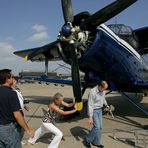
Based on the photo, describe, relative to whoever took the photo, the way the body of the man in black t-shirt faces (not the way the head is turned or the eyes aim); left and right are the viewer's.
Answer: facing away from the viewer and to the right of the viewer
